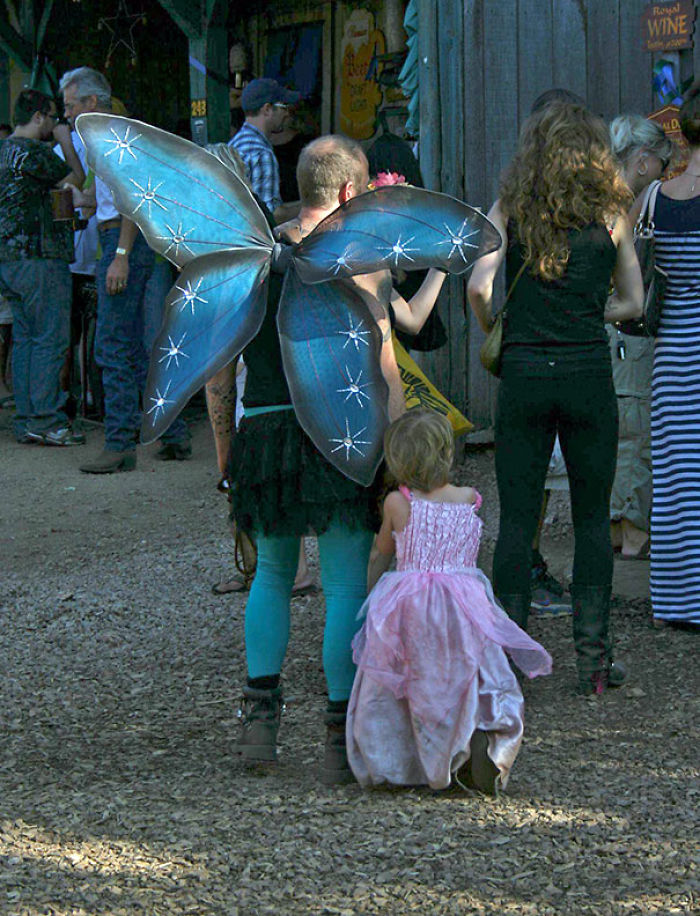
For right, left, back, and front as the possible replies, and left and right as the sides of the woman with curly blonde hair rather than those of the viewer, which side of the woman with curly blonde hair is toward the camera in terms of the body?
back

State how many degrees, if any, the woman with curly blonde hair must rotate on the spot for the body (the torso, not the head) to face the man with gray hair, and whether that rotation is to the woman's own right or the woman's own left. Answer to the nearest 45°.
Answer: approximately 45° to the woman's own left

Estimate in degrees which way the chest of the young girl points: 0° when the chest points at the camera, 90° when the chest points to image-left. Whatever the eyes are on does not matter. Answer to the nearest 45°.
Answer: approximately 180°

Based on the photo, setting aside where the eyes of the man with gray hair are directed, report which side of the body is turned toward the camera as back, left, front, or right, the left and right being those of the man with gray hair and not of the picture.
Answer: left

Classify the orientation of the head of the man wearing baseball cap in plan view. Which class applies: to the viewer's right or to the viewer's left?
to the viewer's right

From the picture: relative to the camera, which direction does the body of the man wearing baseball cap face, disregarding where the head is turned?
to the viewer's right

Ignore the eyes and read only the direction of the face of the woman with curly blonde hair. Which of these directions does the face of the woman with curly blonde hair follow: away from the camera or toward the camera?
away from the camera
